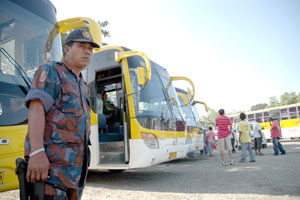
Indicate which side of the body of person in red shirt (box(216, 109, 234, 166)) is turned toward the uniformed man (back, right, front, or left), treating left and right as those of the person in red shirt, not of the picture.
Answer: back

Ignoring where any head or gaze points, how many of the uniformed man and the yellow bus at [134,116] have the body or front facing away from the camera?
0

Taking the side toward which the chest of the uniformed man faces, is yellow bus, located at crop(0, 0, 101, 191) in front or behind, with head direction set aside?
behind

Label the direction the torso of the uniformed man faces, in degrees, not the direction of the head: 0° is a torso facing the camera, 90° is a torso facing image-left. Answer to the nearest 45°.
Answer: approximately 315°

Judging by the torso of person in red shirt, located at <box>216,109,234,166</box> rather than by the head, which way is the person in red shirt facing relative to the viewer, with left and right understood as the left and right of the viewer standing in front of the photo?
facing away from the viewer

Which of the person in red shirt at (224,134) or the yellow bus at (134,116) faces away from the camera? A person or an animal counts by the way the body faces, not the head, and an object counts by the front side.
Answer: the person in red shirt

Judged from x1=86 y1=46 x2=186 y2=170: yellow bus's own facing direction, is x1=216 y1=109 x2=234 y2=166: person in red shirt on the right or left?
on its left
